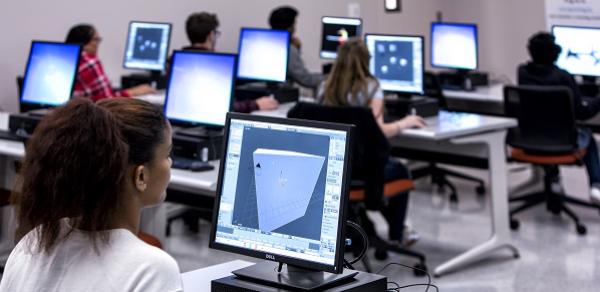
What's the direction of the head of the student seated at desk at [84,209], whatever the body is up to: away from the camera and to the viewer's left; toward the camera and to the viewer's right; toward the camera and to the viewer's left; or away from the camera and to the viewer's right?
away from the camera and to the viewer's right

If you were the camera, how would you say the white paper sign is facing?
facing the viewer

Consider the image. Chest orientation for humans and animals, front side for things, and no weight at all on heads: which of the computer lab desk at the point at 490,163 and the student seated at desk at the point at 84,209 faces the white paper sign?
the student seated at desk

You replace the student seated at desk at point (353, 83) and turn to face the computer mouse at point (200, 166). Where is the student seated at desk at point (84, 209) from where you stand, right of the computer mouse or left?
left

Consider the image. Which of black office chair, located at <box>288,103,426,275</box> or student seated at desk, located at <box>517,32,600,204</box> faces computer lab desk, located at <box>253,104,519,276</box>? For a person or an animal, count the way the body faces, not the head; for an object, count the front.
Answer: the black office chair

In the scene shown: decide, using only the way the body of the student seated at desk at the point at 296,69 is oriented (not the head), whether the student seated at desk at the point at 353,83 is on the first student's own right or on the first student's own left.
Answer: on the first student's own right

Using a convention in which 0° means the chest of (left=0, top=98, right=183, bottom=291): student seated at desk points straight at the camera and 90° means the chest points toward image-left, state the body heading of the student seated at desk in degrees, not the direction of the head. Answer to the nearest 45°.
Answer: approximately 225°

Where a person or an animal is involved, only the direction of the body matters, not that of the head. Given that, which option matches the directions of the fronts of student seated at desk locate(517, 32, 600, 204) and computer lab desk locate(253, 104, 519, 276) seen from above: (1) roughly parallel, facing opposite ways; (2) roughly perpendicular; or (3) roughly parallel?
roughly parallel, facing opposite ways

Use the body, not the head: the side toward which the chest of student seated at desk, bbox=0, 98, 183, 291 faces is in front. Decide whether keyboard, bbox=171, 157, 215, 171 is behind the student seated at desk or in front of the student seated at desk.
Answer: in front

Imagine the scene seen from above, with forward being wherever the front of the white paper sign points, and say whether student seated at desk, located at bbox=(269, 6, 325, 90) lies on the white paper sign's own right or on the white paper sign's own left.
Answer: on the white paper sign's own right

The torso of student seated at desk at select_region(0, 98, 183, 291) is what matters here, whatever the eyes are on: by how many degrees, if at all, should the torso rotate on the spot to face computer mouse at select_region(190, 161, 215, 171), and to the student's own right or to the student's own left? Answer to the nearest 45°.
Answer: approximately 45° to the student's own left

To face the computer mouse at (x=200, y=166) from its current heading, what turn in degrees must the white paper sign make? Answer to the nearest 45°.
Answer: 0° — it already faces it

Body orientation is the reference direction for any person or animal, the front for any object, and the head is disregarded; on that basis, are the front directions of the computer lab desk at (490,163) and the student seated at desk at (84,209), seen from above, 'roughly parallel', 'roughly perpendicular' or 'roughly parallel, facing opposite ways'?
roughly parallel, facing opposite ways

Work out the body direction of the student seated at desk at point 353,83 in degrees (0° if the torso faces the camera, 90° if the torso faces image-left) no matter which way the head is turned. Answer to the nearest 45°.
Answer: approximately 225°

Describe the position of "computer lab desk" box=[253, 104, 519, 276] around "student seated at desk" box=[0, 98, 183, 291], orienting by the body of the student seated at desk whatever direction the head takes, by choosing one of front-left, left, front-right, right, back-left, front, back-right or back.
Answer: front

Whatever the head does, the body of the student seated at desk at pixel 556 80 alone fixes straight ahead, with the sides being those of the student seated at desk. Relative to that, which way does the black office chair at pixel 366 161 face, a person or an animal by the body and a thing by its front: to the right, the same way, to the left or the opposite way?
the same way

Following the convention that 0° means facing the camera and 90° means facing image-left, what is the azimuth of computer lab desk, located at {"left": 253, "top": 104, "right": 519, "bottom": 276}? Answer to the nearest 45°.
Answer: approximately 45°
